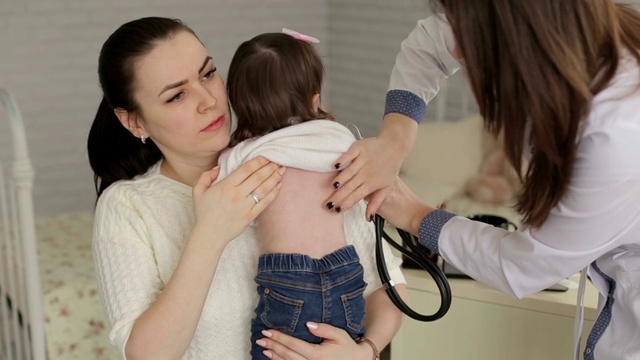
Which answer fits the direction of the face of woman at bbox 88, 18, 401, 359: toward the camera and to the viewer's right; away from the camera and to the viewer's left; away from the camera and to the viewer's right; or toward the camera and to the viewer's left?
toward the camera and to the viewer's right

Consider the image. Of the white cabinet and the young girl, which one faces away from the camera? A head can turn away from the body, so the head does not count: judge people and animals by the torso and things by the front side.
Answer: the young girl

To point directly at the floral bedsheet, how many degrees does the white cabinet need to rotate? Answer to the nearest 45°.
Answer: approximately 45° to its right

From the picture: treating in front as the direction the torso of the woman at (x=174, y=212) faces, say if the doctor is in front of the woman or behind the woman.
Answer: in front

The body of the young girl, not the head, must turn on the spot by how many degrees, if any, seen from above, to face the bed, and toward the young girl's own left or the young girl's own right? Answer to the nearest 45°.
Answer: approximately 45° to the young girl's own left

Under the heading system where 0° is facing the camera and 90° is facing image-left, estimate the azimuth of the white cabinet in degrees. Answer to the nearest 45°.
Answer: approximately 45°

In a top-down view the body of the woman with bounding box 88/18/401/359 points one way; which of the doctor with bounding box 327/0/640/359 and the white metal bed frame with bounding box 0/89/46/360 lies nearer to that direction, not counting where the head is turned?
the doctor

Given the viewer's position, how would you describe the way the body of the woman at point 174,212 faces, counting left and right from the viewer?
facing the viewer and to the right of the viewer

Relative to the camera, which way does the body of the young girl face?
away from the camera
